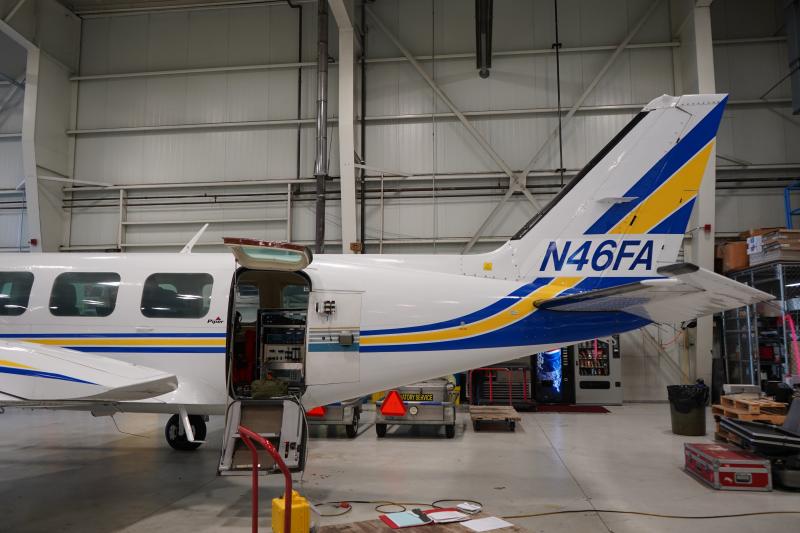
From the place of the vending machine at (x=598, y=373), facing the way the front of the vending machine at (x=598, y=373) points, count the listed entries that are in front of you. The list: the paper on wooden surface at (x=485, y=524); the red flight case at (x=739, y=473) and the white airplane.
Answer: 3

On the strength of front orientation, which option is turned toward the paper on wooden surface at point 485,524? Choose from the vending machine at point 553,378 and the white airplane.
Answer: the vending machine

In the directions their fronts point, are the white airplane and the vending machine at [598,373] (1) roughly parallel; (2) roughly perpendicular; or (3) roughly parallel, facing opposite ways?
roughly perpendicular

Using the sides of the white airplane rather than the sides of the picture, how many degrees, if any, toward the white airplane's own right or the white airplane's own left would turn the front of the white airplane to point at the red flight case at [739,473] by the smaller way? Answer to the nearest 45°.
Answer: approximately 180°

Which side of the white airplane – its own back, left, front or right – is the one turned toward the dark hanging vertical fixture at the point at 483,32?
right

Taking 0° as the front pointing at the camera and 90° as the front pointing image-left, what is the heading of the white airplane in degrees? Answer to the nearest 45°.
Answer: approximately 90°

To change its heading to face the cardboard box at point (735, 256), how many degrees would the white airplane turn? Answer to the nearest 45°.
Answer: approximately 135° to its right

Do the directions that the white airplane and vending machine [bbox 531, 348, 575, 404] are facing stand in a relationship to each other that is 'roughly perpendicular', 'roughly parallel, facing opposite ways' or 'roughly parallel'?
roughly perpendicular

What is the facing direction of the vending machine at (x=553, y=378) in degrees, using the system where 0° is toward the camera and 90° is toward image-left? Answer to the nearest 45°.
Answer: approximately 0°
